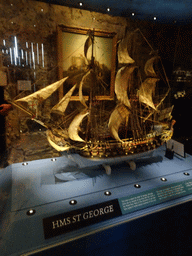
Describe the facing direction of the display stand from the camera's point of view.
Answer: facing the viewer and to the right of the viewer

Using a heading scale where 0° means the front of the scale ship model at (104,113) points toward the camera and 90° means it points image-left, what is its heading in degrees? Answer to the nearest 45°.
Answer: approximately 45°
